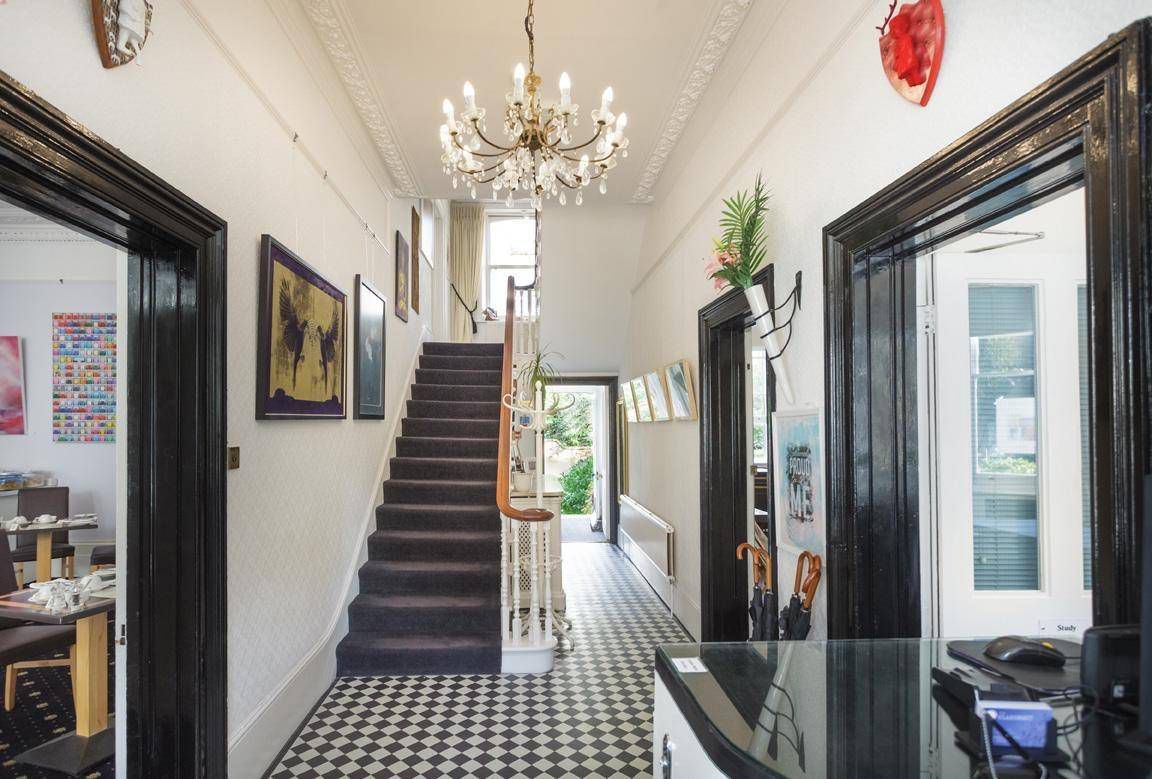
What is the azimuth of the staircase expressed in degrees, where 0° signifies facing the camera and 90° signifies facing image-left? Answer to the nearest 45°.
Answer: approximately 0°

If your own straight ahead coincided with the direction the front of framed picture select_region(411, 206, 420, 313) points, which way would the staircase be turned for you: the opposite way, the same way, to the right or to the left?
to the right

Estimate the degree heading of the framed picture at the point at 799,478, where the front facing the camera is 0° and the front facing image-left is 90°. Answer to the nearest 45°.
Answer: approximately 45°

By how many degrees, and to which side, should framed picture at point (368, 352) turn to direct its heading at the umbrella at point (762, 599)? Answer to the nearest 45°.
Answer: approximately 45° to its right

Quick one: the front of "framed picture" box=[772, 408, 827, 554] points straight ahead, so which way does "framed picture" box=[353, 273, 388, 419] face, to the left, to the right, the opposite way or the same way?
the opposite way

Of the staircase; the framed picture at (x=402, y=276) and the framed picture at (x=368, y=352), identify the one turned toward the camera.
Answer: the staircase

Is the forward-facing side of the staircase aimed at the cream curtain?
no

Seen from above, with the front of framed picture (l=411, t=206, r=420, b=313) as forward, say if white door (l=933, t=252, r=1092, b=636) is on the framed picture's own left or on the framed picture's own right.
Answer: on the framed picture's own right

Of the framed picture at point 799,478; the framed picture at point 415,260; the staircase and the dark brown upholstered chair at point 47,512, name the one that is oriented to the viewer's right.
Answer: the framed picture at point 415,260

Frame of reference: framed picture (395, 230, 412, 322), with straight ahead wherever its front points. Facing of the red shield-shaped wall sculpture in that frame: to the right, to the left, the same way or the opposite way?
the opposite way

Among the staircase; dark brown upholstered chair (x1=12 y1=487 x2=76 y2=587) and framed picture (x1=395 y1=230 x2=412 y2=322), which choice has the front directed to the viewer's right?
the framed picture

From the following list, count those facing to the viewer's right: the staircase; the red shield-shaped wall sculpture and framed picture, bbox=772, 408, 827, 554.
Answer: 0

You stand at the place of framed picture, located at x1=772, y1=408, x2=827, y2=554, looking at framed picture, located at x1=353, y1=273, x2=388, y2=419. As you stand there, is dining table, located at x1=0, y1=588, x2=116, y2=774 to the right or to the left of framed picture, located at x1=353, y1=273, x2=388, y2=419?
left

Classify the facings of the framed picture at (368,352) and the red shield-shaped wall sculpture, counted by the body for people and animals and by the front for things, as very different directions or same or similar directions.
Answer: very different directions

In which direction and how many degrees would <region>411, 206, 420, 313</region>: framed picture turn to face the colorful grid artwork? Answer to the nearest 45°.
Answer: approximately 180°

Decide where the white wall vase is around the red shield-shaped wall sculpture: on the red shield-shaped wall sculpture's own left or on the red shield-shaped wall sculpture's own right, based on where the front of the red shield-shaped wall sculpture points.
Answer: on the red shield-shaped wall sculpture's own right

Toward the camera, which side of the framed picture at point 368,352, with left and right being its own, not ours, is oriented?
right
